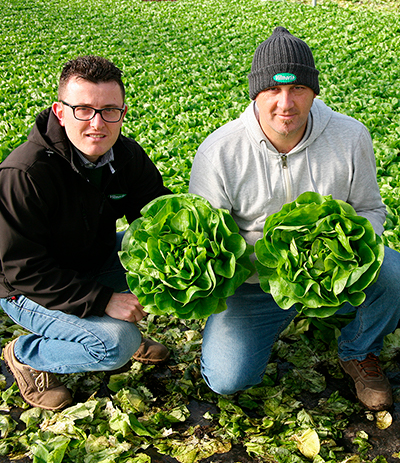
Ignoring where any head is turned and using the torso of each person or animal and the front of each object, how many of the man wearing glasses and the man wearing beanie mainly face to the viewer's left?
0

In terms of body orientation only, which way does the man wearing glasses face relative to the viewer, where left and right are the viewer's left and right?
facing the viewer and to the right of the viewer

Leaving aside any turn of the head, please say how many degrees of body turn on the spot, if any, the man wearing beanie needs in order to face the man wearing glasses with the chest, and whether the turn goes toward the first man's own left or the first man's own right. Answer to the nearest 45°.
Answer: approximately 90° to the first man's own right

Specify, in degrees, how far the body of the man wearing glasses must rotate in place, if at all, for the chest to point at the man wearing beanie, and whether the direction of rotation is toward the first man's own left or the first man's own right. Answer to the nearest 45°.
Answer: approximately 45° to the first man's own left

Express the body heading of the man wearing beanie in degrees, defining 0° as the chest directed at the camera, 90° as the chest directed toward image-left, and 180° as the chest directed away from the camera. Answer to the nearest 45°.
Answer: approximately 0°
